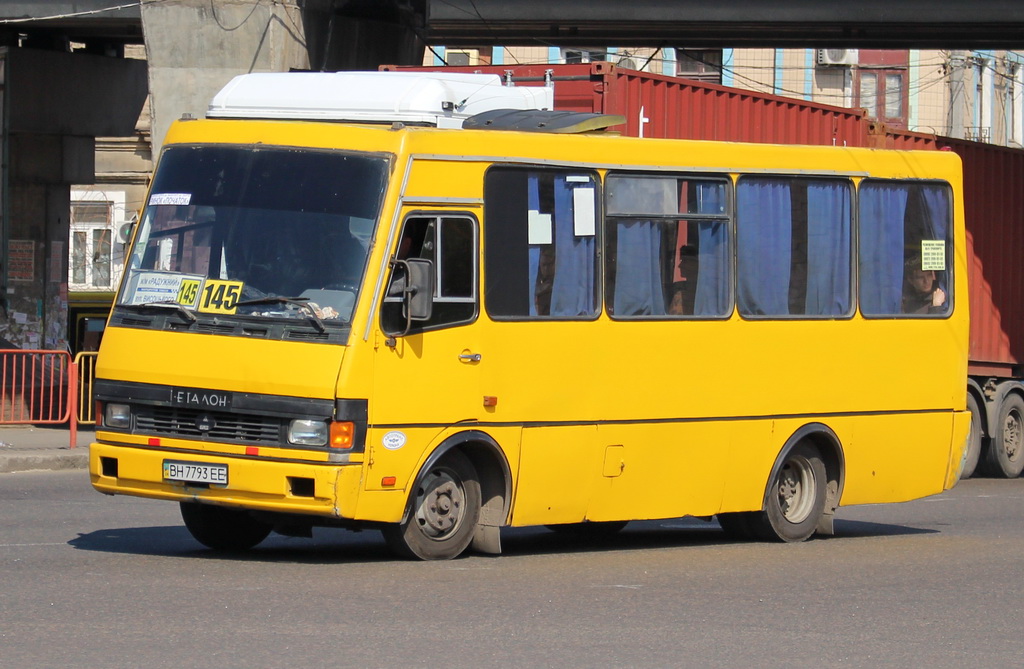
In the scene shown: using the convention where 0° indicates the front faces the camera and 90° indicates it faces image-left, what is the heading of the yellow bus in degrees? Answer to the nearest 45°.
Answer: approximately 45°

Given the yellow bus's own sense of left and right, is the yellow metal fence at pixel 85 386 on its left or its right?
on its right

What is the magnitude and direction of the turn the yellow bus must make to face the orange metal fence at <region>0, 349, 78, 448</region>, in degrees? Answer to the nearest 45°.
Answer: approximately 90° to its right
